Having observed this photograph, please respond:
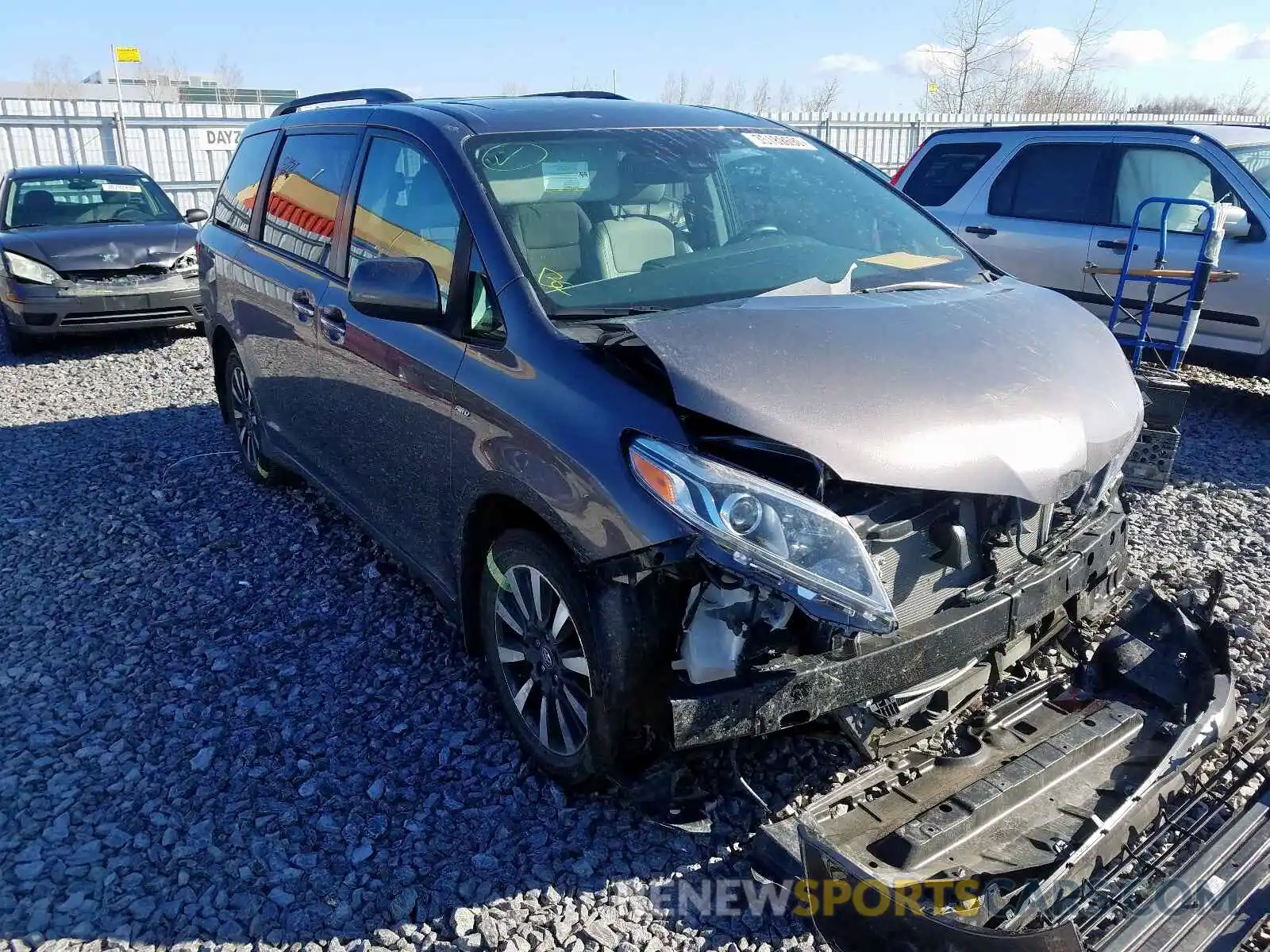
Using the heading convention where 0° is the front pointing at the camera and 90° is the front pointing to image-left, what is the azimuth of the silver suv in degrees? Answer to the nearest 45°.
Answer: approximately 315°

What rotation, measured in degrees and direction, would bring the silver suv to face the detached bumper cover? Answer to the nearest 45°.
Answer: approximately 45° to its right

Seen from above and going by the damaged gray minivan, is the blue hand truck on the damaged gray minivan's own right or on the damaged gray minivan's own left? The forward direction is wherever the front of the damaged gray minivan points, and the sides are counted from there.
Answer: on the damaged gray minivan's own left

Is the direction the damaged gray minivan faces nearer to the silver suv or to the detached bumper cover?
the detached bumper cover

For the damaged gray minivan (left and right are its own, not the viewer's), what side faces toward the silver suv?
left

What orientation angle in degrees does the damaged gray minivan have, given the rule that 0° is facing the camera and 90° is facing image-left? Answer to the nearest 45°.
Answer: approximately 315°
